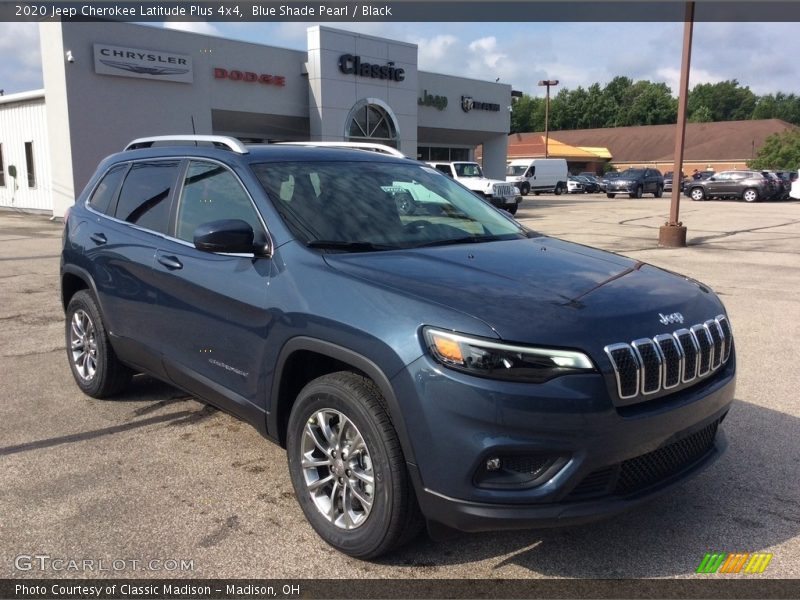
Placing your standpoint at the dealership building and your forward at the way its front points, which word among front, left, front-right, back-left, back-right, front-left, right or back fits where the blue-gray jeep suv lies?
front-right

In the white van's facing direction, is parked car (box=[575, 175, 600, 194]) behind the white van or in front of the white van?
behind

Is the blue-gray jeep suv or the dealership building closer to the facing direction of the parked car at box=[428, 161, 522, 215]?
the blue-gray jeep suv

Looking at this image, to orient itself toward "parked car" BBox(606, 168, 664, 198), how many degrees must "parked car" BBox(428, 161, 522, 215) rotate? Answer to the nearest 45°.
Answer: approximately 90° to its left

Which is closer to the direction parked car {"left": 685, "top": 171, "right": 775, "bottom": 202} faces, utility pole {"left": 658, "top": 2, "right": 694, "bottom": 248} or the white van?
the white van

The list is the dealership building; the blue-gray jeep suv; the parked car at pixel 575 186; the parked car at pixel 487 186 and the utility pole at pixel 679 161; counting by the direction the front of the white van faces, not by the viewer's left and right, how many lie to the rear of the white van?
1

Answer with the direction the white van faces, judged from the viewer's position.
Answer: facing the viewer and to the left of the viewer

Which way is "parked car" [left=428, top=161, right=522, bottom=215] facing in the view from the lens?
facing the viewer and to the right of the viewer

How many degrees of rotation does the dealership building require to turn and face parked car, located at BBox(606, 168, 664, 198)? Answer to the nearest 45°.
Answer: approximately 90° to its left

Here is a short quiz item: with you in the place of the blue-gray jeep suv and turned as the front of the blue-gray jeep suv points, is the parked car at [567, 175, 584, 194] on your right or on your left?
on your left

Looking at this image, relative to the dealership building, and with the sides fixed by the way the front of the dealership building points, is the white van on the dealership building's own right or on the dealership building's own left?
on the dealership building's own left

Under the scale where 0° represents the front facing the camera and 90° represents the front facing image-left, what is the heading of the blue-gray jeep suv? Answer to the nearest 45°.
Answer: approximately 315°
